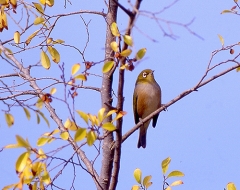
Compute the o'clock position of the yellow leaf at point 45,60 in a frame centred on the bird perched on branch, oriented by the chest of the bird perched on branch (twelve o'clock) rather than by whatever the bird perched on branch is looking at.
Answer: The yellow leaf is roughly at 2 o'clock from the bird perched on branch.

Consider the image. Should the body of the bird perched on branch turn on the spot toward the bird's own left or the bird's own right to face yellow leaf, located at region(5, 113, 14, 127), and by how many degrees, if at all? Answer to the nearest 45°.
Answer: approximately 45° to the bird's own right

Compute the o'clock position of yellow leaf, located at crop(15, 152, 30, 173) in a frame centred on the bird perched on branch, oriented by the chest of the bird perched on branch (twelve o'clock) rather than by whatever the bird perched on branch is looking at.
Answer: The yellow leaf is roughly at 2 o'clock from the bird perched on branch.

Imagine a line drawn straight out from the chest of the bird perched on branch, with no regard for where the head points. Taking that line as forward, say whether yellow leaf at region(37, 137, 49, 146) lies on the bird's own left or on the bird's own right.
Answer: on the bird's own right

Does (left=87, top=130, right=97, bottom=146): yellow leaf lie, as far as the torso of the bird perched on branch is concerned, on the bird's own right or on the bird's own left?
on the bird's own right

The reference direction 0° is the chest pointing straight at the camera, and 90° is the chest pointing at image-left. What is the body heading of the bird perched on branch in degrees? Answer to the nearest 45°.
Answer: approximately 315°
